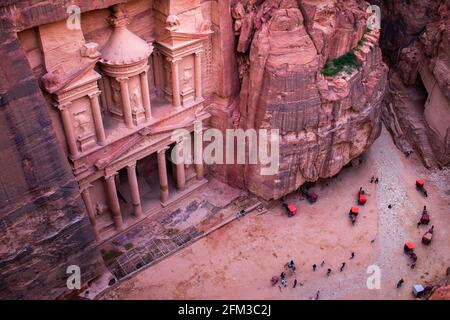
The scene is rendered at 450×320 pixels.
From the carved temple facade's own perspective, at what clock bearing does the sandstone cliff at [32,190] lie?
The sandstone cliff is roughly at 3 o'clock from the carved temple facade.

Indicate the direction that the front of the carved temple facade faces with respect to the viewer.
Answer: facing the viewer and to the right of the viewer

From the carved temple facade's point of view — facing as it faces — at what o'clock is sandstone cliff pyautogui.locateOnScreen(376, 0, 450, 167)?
The sandstone cliff is roughly at 10 o'clock from the carved temple facade.

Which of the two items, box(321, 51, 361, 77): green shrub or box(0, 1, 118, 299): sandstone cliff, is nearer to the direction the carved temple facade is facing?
the green shrub

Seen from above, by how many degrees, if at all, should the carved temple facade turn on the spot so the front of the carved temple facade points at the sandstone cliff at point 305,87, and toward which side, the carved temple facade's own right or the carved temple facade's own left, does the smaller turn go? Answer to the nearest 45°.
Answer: approximately 45° to the carved temple facade's own left

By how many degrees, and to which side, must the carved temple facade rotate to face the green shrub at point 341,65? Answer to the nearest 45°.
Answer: approximately 45° to its left
